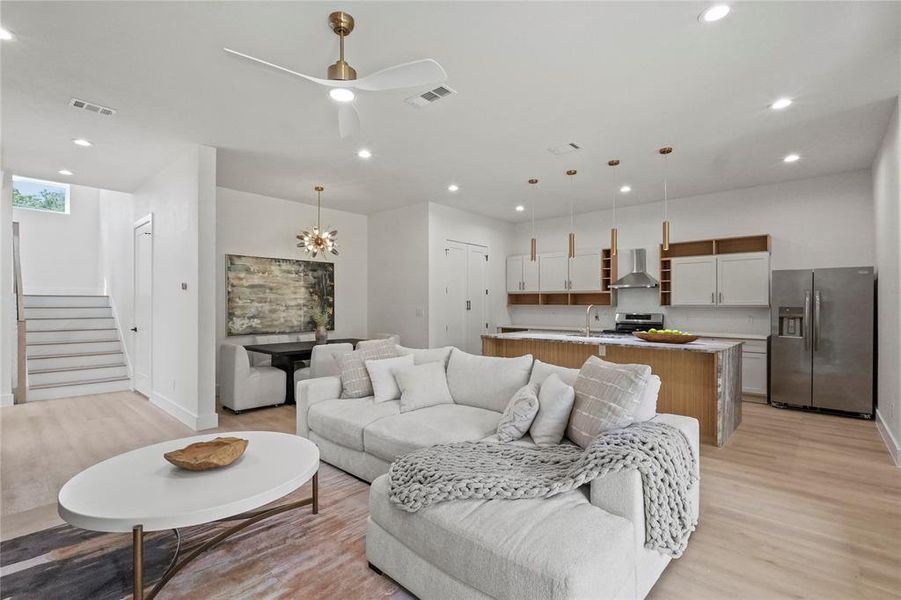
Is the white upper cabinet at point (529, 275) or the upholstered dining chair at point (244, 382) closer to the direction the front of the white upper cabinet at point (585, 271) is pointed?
the upholstered dining chair

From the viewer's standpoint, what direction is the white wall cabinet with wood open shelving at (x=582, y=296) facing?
toward the camera

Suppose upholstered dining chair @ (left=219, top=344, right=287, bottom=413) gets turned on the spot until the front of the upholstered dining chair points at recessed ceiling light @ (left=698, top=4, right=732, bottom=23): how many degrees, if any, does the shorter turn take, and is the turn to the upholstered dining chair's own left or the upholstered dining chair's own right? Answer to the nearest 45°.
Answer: approximately 90° to the upholstered dining chair's own right

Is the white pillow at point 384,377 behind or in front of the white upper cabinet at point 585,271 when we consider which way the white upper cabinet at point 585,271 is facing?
in front

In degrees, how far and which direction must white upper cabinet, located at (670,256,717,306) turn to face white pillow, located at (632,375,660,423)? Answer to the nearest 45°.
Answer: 0° — it already faces it

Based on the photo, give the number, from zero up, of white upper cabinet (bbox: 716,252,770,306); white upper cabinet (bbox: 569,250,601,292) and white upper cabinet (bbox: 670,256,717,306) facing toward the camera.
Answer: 3

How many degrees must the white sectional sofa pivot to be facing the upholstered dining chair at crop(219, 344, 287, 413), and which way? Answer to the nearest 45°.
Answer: approximately 90° to its right

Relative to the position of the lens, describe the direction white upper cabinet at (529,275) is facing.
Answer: facing the viewer and to the left of the viewer

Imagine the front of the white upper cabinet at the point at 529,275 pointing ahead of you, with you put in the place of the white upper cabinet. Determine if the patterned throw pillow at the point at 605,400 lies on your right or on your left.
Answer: on your left

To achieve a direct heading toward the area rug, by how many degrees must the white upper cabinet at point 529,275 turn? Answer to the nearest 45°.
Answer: approximately 45° to its left

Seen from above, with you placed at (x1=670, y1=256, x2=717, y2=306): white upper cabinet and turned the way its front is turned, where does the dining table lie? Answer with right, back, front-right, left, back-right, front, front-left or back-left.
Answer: front-right

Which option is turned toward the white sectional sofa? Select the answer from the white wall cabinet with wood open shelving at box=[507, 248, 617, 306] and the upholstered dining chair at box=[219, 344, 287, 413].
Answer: the white wall cabinet with wood open shelving

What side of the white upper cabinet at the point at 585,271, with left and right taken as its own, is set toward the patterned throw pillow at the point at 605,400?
front

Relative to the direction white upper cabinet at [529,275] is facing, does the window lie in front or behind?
in front

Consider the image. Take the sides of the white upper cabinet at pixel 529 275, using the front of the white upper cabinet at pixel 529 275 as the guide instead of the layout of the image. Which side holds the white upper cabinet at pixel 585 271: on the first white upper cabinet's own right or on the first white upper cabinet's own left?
on the first white upper cabinet's own left

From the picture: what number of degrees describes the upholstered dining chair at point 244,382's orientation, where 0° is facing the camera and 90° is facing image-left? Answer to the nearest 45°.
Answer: approximately 225°
